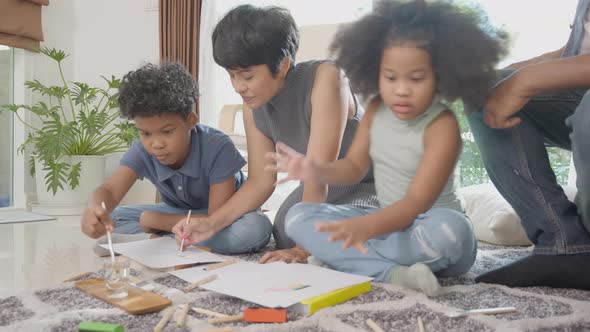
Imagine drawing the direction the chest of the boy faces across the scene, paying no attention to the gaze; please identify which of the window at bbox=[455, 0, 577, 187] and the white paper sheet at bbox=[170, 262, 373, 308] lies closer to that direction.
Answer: the white paper sheet

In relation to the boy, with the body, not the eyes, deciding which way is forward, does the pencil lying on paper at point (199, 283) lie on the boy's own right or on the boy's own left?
on the boy's own left

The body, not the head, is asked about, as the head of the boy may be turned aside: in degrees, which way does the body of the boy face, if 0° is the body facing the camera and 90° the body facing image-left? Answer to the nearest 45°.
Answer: approximately 45°

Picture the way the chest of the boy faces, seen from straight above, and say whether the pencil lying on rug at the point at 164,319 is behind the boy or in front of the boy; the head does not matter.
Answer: in front

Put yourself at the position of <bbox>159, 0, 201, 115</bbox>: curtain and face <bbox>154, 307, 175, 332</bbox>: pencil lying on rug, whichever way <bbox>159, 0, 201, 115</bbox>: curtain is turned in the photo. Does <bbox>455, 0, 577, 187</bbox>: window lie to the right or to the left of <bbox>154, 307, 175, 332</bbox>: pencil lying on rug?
left

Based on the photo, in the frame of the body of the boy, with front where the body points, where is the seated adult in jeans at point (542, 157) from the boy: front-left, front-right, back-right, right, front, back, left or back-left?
left

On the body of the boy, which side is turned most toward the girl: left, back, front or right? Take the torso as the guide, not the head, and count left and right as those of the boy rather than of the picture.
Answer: left

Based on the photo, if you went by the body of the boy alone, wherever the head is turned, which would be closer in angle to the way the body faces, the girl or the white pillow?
the girl

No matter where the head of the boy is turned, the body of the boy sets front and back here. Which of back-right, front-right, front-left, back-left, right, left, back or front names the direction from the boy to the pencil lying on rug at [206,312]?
front-left

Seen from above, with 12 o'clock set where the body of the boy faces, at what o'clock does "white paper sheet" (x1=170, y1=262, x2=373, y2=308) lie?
The white paper sheet is roughly at 10 o'clock from the boy.

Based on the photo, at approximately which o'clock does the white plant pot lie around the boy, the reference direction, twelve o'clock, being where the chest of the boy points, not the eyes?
The white plant pot is roughly at 4 o'clock from the boy.
